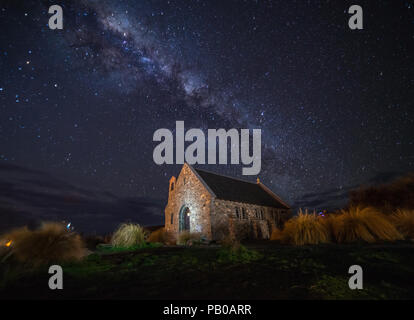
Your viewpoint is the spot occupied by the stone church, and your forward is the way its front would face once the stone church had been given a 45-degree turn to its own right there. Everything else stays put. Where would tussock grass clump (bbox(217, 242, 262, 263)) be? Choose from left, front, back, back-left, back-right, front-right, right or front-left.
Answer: left

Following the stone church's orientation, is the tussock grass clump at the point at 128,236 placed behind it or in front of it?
in front

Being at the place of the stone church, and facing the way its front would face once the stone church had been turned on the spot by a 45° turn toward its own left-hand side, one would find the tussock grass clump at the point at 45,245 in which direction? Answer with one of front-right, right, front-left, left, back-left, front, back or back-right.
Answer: front

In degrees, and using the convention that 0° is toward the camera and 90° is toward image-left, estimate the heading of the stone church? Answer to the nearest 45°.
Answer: approximately 45°
